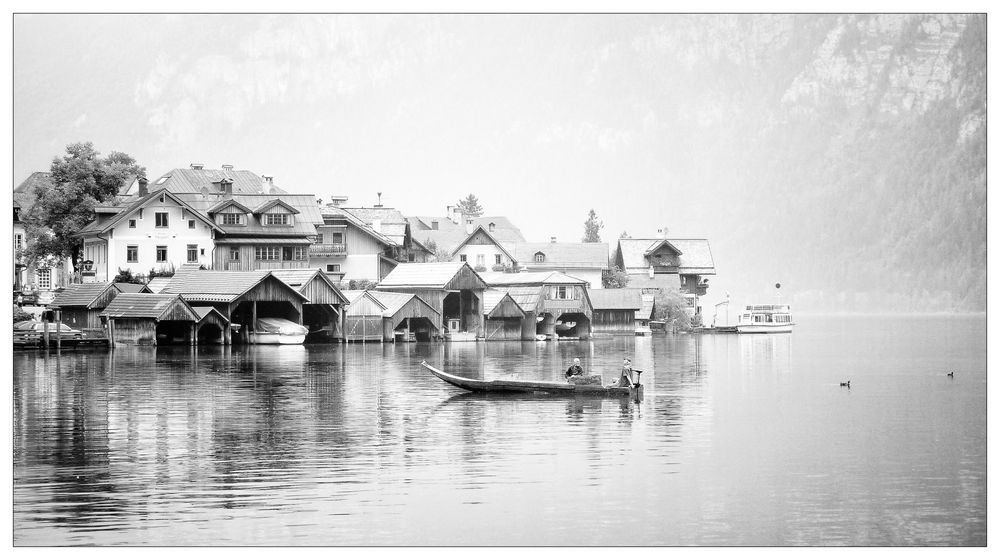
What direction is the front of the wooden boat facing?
to the viewer's left
